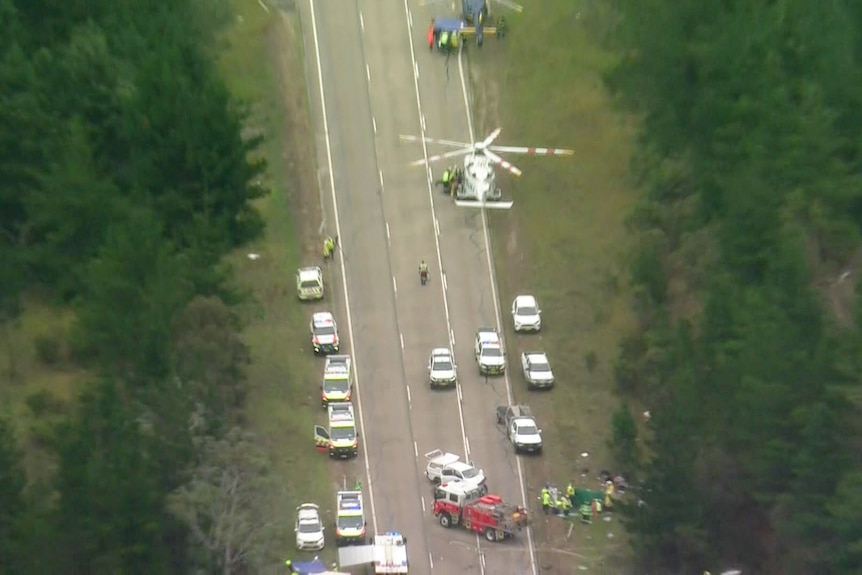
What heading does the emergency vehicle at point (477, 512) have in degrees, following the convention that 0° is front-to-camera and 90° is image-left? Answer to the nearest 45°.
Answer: approximately 135°

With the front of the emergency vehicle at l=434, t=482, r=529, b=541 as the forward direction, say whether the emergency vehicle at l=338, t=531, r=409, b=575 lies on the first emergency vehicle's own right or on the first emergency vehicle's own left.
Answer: on the first emergency vehicle's own left
